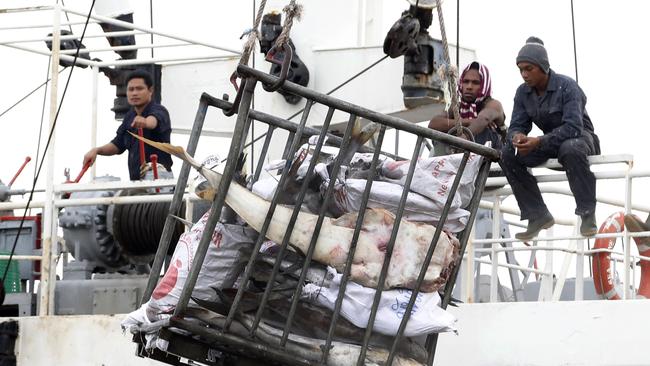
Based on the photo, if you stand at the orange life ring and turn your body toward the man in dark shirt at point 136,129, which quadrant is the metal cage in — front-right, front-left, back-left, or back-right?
front-left

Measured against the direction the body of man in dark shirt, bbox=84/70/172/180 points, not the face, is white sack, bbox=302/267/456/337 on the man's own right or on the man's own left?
on the man's own left

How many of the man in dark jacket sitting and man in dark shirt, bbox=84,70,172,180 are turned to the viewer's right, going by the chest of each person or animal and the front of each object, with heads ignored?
0

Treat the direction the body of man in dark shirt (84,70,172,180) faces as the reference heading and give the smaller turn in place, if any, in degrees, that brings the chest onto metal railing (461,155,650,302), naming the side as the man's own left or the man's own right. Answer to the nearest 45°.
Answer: approximately 90° to the man's own left

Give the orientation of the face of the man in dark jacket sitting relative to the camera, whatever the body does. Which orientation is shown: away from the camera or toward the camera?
toward the camera

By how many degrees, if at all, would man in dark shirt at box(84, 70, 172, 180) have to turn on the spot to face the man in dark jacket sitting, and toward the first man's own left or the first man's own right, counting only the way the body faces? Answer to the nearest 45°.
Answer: approximately 90° to the first man's own left

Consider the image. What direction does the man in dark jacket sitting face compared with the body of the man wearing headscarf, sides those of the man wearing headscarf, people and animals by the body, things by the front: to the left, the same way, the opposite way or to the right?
the same way

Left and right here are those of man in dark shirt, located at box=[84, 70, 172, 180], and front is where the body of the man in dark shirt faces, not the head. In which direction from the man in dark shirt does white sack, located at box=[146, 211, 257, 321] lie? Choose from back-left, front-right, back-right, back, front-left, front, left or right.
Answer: front-left

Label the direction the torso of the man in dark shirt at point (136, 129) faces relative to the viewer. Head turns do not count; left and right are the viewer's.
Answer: facing the viewer and to the left of the viewer

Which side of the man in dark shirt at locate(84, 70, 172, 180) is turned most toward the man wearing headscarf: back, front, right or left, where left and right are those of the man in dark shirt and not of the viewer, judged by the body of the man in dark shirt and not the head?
left

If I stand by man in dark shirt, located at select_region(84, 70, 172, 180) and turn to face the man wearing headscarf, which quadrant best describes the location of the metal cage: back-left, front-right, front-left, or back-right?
front-right

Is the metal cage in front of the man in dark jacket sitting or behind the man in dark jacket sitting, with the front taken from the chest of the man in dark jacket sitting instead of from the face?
in front
